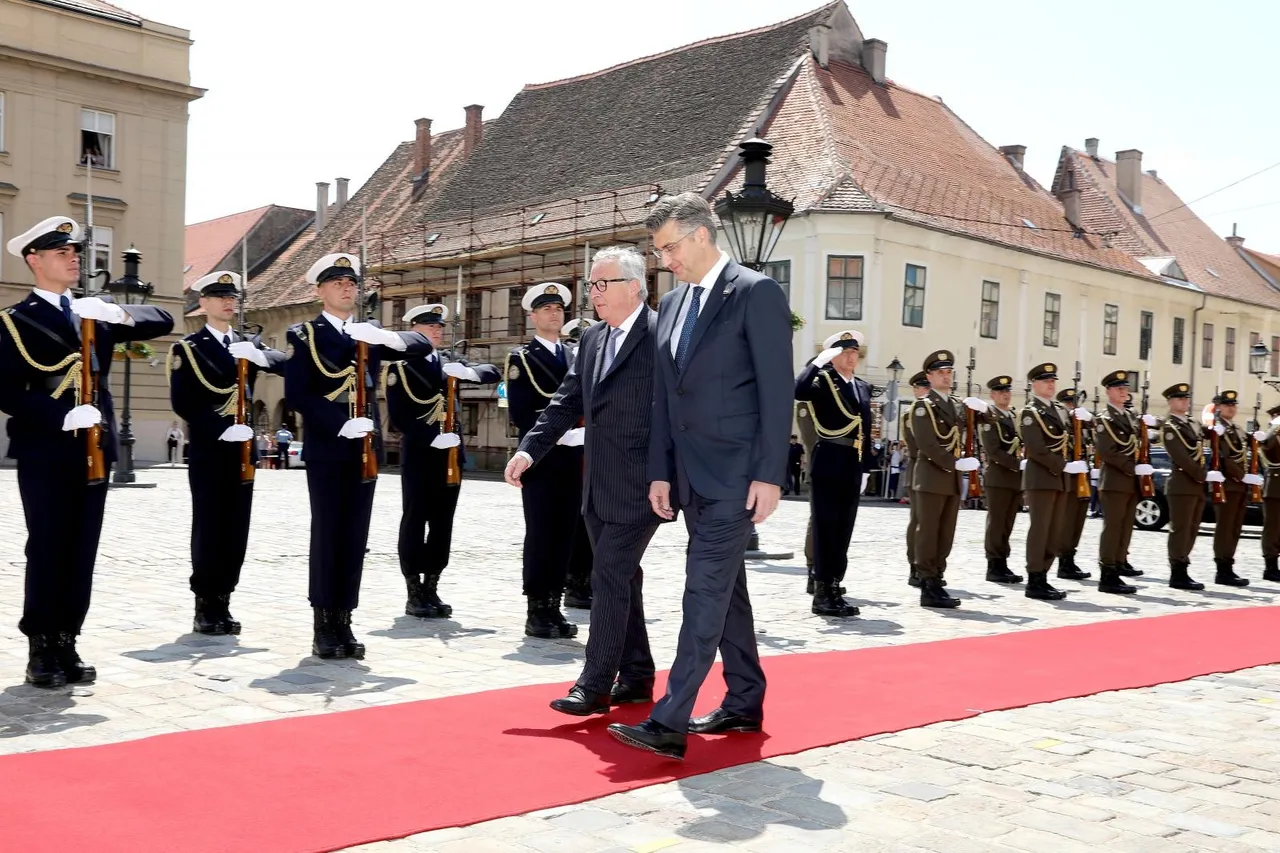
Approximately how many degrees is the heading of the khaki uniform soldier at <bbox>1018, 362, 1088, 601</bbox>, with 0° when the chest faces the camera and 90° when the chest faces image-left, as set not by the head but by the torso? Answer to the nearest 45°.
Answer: approximately 315°

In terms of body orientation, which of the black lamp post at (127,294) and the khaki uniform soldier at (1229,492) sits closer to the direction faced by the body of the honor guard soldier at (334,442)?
the khaki uniform soldier

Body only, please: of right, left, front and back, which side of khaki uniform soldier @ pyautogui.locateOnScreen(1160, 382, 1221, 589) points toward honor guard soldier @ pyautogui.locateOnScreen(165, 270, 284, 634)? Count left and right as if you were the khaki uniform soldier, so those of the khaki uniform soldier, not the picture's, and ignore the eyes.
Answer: right

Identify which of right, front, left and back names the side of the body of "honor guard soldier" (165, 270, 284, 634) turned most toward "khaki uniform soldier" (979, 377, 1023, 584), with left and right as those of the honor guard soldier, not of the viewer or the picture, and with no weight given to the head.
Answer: left

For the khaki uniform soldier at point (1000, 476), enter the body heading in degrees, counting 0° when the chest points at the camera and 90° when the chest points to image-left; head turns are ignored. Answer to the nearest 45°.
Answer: approximately 315°

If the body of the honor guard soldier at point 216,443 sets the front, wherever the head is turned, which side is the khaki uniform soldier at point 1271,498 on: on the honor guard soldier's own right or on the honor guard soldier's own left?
on the honor guard soldier's own left

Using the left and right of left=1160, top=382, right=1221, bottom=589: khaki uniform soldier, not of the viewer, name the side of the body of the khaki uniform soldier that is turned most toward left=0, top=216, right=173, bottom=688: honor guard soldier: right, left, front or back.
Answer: right

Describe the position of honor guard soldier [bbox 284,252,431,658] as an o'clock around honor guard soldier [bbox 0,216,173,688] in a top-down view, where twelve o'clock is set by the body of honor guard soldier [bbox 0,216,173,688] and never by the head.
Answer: honor guard soldier [bbox 284,252,431,658] is roughly at 10 o'clock from honor guard soldier [bbox 0,216,173,688].

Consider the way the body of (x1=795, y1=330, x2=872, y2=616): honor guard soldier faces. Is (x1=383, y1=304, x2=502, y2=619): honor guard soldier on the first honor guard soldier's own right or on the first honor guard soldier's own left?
on the first honor guard soldier's own right

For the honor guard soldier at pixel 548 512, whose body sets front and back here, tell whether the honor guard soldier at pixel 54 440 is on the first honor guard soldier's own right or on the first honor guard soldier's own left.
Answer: on the first honor guard soldier's own right
